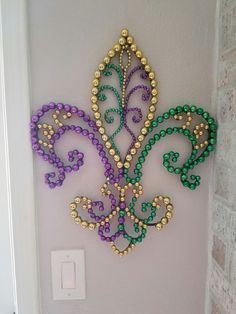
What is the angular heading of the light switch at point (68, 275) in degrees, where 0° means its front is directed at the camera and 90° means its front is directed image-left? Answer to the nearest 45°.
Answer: approximately 0°

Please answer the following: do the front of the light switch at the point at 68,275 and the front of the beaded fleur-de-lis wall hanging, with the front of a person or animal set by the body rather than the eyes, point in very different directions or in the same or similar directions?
same or similar directions

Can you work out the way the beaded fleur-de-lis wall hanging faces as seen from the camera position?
facing the viewer

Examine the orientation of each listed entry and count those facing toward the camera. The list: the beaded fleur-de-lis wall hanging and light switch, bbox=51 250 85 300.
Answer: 2
